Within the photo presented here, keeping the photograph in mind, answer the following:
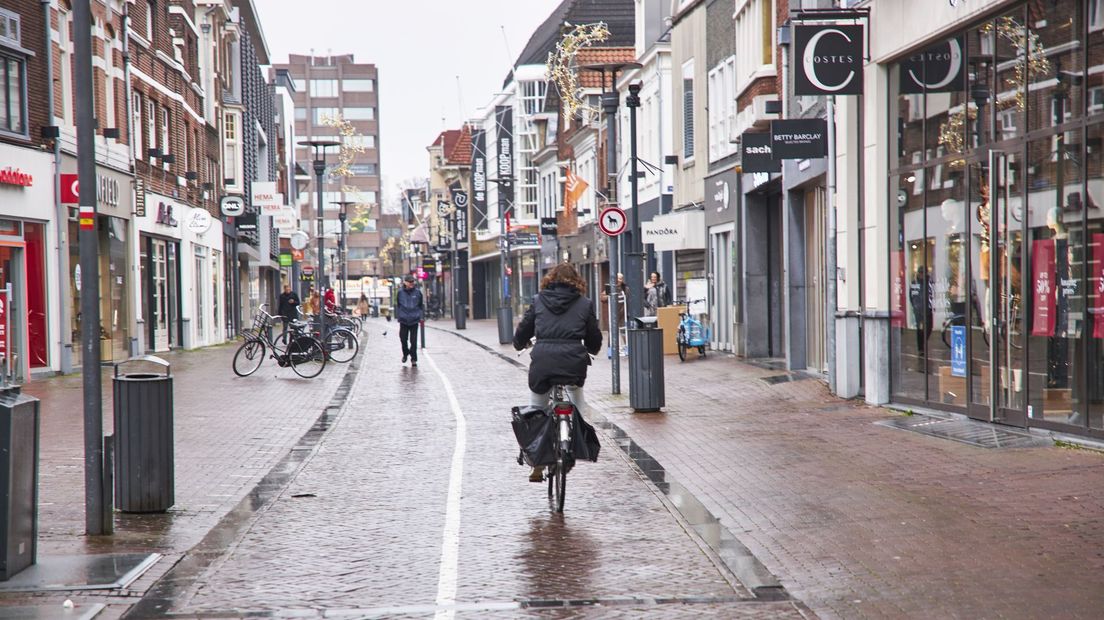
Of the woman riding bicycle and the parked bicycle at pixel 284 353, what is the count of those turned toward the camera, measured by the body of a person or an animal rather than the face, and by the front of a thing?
0

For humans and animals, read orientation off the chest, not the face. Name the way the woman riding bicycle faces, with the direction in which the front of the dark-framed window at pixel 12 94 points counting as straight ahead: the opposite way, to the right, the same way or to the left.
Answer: to the left

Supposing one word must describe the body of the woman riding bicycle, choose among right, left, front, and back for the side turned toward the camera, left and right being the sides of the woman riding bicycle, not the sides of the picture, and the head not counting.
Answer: back

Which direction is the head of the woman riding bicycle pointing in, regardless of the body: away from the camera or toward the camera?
away from the camera

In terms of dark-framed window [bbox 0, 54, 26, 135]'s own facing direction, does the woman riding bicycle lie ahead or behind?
ahead

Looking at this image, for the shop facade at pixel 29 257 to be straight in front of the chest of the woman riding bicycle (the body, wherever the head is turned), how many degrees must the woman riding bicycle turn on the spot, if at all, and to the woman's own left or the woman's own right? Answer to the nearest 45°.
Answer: approximately 45° to the woman's own left

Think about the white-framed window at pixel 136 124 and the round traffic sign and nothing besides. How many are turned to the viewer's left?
0

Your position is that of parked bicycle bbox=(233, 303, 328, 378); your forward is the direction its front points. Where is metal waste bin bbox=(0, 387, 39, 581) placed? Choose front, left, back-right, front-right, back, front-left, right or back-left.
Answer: left

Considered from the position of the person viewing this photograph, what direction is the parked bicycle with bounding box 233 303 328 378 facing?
facing to the left of the viewer

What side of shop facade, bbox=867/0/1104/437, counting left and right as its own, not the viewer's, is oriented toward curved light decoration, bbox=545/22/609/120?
right

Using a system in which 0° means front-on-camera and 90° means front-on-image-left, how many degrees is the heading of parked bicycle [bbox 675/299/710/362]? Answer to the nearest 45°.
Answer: approximately 45°

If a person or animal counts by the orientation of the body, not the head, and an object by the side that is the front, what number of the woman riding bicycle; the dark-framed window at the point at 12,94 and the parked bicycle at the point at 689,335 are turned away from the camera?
1
